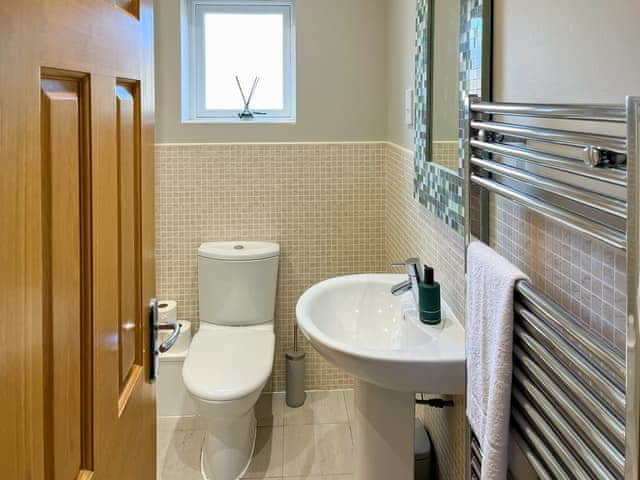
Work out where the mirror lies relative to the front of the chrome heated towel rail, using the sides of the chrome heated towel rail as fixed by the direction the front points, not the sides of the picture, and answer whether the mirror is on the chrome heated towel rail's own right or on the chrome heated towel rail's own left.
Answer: on the chrome heated towel rail's own right

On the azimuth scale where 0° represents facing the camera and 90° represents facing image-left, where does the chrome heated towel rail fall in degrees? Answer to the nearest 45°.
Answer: approximately 45°

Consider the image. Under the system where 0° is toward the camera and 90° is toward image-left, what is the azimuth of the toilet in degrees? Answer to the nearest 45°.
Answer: approximately 0°

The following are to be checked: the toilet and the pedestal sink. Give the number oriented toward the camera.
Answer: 1

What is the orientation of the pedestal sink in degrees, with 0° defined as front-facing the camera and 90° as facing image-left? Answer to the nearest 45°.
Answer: approximately 90°

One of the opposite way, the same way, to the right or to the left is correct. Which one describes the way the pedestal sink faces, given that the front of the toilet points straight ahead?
to the right
